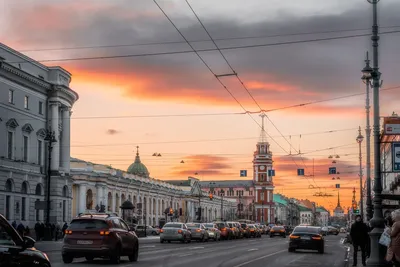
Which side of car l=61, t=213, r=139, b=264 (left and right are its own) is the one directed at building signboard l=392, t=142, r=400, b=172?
right

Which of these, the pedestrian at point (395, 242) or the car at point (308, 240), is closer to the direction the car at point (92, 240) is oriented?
the car

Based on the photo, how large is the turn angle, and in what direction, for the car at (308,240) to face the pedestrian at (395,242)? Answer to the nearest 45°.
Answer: approximately 180°

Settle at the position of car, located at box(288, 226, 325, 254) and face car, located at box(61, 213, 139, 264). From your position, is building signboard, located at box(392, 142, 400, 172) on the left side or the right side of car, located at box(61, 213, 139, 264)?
left

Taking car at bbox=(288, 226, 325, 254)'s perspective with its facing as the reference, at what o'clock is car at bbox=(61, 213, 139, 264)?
car at bbox=(61, 213, 139, 264) is roughly at 7 o'clock from car at bbox=(288, 226, 325, 254).

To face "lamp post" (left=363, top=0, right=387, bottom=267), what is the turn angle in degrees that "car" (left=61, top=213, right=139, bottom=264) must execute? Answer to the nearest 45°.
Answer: approximately 90° to its right

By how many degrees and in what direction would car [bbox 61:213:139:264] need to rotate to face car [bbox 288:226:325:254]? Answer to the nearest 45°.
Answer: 0° — it already faces it

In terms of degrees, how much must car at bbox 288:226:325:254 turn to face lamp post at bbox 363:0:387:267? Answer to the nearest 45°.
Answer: approximately 180°

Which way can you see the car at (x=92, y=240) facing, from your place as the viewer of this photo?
facing away from the viewer and to the right of the viewer

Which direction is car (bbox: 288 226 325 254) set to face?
away from the camera
